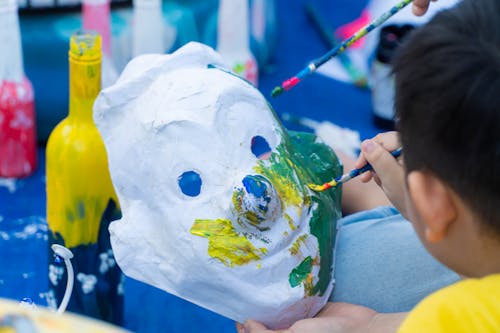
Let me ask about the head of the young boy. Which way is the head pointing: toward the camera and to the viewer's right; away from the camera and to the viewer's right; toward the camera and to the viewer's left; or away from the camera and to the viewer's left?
away from the camera and to the viewer's left

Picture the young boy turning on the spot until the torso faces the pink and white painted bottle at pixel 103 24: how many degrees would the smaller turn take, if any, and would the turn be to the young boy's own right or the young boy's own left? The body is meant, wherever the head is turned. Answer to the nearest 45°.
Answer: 0° — they already face it

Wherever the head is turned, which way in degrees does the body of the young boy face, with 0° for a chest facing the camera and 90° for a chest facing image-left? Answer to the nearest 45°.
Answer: approximately 135°

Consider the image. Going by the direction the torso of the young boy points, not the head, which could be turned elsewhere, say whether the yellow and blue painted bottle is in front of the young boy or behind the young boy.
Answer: in front

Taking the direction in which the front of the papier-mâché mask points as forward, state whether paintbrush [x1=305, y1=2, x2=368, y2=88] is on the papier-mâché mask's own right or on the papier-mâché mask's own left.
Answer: on the papier-mâché mask's own left
